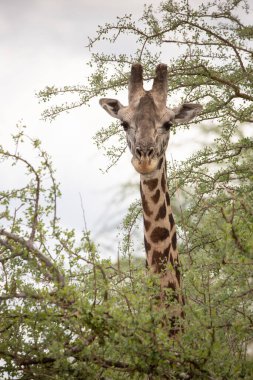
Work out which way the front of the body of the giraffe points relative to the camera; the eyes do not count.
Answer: toward the camera
